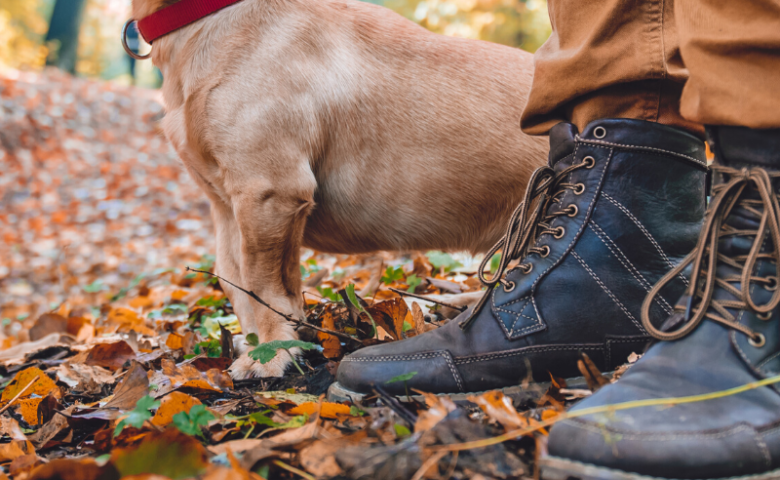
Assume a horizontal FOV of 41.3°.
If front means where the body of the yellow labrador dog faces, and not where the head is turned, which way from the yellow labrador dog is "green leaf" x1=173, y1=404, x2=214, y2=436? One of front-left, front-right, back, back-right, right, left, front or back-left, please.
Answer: left

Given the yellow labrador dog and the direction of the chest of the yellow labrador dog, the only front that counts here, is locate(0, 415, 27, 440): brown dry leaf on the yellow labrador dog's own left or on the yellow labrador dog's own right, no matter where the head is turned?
on the yellow labrador dog's own left

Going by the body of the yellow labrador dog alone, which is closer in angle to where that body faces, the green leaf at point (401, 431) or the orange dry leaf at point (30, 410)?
the orange dry leaf

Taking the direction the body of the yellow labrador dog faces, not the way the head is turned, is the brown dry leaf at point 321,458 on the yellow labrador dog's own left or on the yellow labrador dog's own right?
on the yellow labrador dog's own left

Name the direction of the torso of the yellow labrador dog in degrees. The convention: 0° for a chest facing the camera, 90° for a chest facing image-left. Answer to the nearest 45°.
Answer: approximately 90°

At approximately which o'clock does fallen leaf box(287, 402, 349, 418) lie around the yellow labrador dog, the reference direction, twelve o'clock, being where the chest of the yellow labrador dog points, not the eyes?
The fallen leaf is roughly at 9 o'clock from the yellow labrador dog.

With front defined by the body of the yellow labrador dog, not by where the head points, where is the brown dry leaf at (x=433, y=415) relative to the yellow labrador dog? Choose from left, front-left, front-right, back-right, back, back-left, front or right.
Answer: left

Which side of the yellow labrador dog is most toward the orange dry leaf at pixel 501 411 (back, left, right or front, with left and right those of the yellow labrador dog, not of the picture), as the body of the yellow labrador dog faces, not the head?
left

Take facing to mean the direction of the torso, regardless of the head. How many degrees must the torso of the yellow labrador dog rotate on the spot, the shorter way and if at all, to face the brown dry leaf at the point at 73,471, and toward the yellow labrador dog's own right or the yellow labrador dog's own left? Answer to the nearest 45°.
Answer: approximately 90° to the yellow labrador dog's own left
